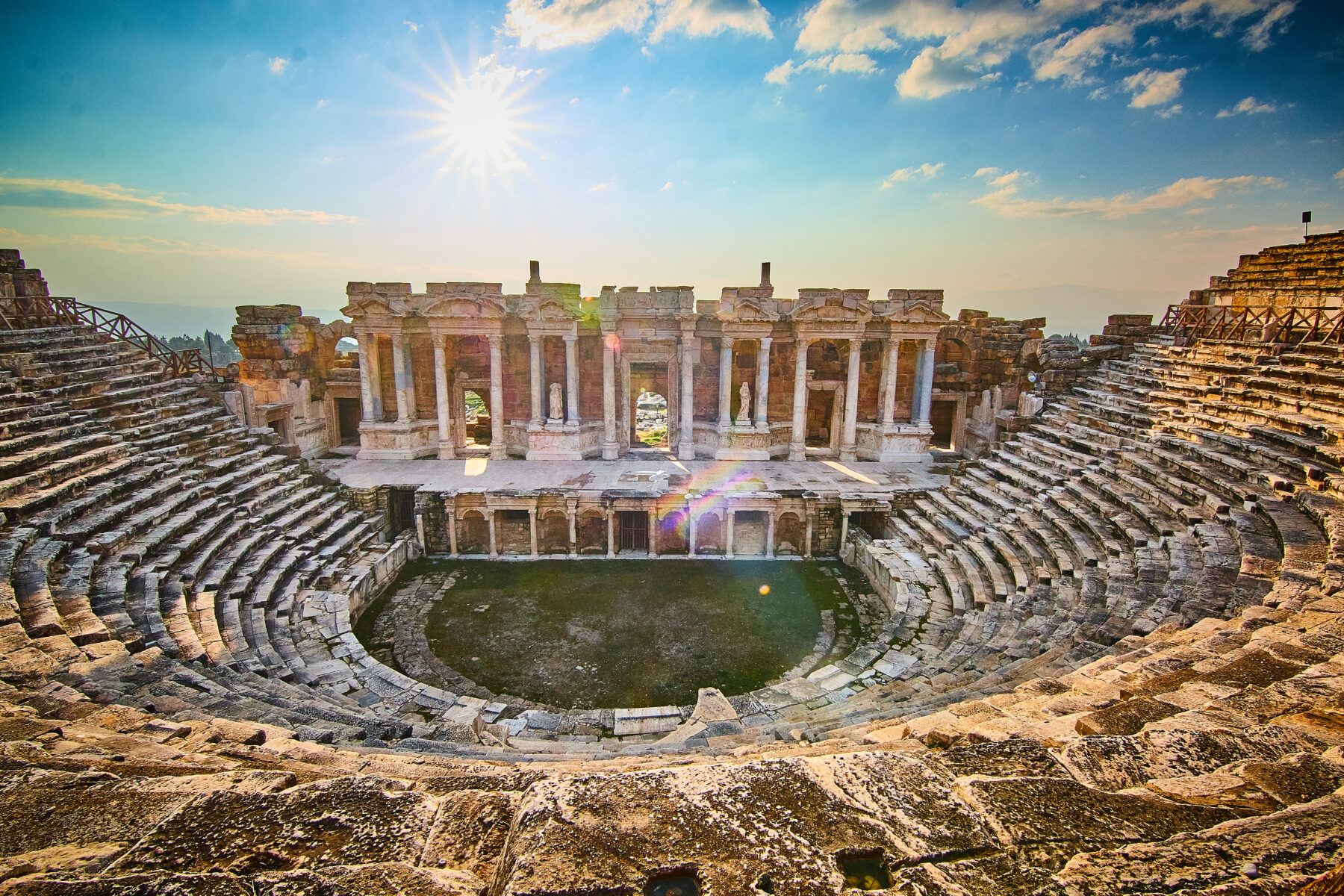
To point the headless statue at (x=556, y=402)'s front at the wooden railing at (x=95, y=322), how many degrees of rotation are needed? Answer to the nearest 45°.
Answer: approximately 90° to its right

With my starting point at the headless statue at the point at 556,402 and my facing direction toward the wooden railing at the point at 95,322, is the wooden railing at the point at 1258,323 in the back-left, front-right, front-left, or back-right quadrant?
back-left

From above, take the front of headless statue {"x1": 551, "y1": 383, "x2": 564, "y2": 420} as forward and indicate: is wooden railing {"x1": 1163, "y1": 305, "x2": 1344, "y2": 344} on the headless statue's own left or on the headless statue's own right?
on the headless statue's own left

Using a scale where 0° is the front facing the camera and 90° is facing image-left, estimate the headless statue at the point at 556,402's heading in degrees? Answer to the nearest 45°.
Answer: approximately 0°

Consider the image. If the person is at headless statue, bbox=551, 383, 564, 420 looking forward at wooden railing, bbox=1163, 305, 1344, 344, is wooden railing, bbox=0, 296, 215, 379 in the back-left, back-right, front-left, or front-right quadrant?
back-right
